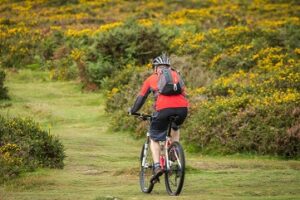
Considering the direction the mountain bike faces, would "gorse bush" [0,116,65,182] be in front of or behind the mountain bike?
in front

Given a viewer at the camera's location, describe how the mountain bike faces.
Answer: facing away from the viewer and to the left of the viewer

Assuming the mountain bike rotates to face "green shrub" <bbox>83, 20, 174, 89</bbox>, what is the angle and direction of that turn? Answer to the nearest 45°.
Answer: approximately 45° to its right
